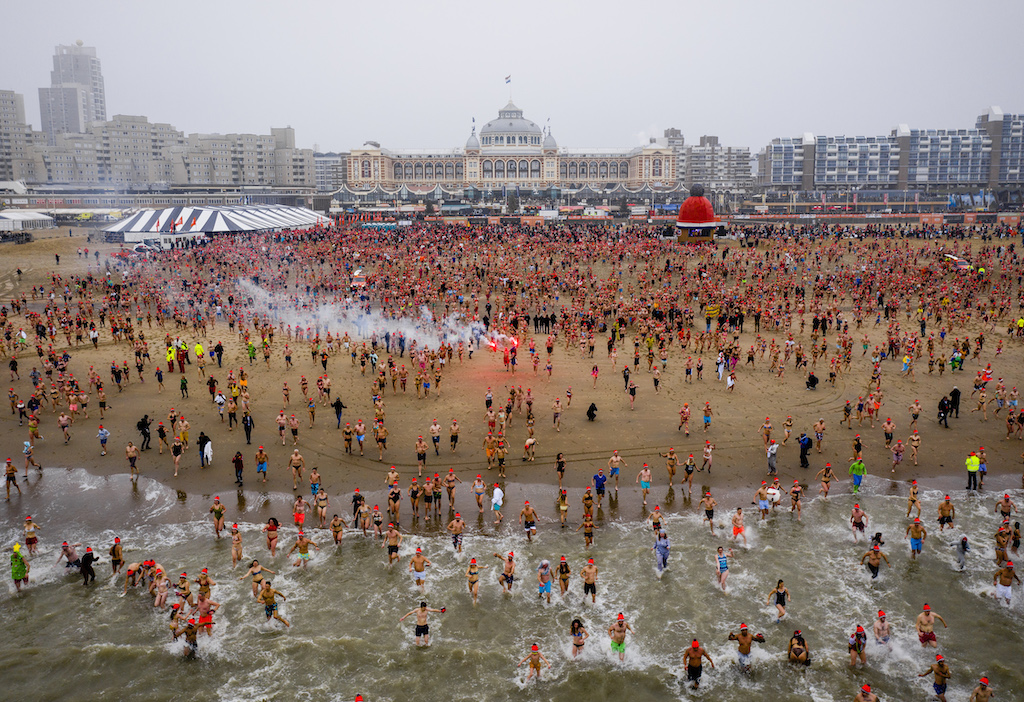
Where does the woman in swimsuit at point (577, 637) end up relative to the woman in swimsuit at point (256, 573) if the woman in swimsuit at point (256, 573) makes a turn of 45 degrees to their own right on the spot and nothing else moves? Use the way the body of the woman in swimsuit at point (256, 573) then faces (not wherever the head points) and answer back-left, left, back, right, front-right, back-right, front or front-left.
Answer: left

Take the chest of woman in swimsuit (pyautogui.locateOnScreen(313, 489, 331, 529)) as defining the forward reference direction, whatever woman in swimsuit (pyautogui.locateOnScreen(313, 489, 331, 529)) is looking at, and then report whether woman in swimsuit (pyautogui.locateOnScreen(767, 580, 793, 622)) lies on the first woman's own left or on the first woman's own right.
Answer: on the first woman's own left

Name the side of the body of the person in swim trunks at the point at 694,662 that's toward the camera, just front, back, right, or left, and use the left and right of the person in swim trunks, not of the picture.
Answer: front

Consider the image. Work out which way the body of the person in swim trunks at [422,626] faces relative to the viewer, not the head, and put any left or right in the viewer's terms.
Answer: facing the viewer

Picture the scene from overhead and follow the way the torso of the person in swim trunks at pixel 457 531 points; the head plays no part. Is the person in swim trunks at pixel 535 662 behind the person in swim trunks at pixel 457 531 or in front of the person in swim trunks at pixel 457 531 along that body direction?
in front

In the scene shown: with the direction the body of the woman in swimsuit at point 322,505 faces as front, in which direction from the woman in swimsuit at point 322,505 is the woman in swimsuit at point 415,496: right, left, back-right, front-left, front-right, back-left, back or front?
left

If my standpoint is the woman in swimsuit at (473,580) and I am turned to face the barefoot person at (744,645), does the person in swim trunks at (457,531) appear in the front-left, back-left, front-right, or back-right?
back-left

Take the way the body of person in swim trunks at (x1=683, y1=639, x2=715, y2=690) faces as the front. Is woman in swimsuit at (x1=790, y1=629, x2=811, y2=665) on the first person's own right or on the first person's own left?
on the first person's own left

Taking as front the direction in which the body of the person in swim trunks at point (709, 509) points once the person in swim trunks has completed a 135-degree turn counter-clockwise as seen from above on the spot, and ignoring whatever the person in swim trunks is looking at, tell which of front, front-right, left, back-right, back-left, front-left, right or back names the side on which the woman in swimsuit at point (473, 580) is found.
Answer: back

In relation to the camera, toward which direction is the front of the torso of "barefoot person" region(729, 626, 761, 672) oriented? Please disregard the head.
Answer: toward the camera

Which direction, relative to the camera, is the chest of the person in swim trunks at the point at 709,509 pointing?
toward the camera

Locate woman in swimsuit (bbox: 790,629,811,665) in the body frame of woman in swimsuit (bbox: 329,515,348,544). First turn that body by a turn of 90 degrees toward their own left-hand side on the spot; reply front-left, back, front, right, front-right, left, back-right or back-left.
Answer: front-right
